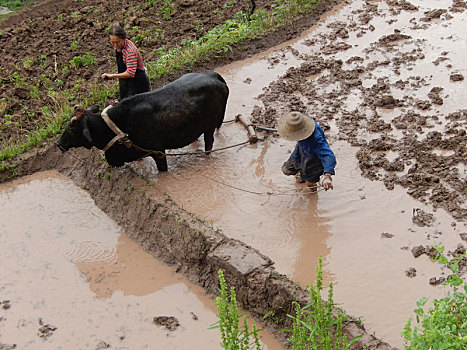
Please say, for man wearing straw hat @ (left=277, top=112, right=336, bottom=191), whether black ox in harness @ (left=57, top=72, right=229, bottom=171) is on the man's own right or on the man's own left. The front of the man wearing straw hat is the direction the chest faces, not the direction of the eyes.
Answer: on the man's own right

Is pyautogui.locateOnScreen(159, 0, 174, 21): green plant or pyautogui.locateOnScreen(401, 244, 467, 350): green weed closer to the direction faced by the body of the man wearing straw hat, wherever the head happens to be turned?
the green weed

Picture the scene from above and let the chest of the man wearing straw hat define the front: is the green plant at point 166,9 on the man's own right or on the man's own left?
on the man's own right

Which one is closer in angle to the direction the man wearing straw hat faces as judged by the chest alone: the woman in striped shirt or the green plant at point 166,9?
the woman in striped shirt

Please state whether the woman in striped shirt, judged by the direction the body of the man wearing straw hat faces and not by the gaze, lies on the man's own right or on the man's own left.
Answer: on the man's own right

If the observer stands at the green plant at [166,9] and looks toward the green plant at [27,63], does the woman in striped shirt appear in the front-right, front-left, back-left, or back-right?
front-left

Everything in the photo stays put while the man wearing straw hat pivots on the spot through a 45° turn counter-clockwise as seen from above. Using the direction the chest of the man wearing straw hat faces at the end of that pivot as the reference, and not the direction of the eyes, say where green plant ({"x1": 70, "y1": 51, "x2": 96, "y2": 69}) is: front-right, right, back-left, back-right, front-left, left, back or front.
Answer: back-right

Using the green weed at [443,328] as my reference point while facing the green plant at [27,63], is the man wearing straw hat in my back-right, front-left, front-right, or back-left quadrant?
front-right

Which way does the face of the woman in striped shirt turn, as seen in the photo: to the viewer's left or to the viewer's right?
to the viewer's left
